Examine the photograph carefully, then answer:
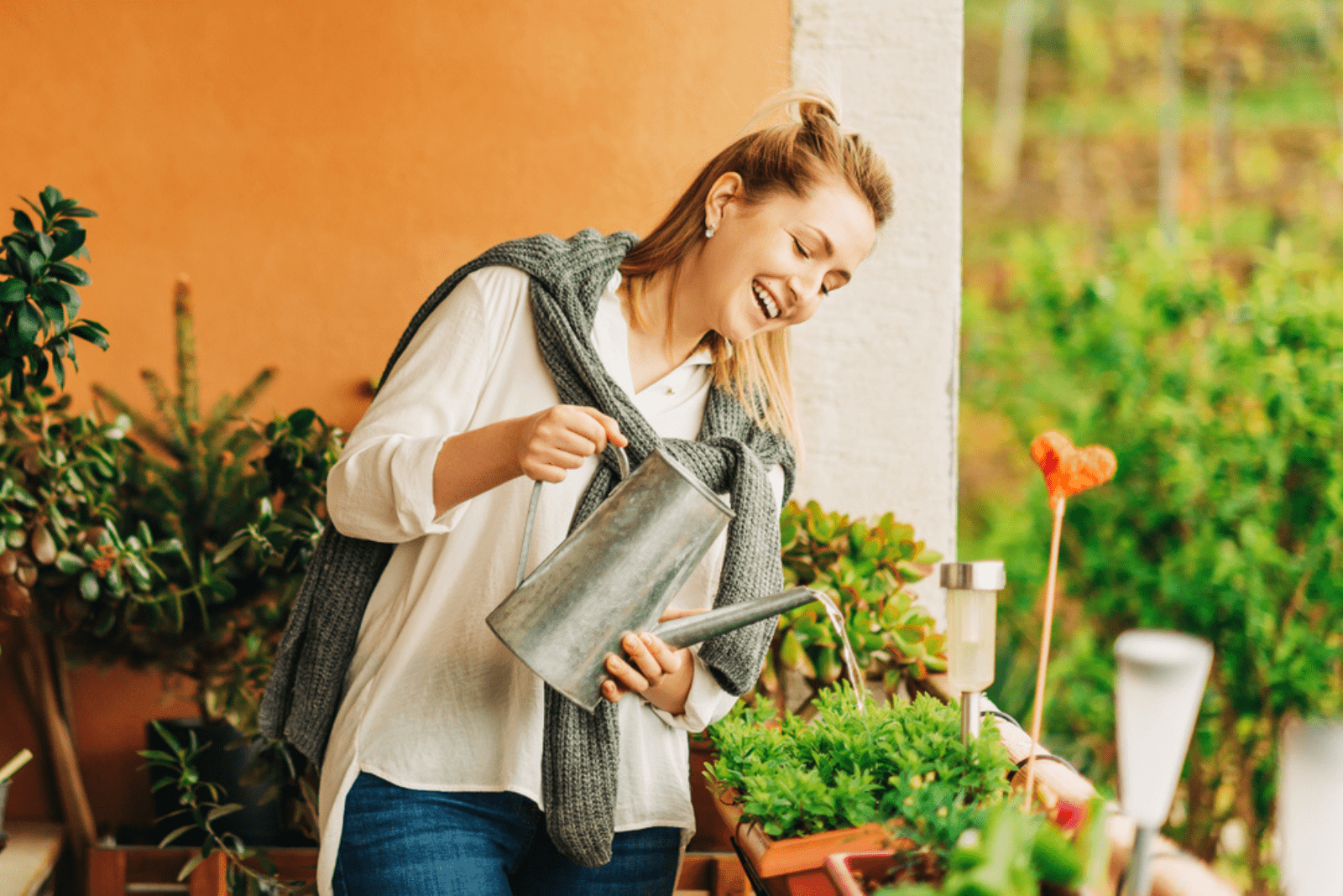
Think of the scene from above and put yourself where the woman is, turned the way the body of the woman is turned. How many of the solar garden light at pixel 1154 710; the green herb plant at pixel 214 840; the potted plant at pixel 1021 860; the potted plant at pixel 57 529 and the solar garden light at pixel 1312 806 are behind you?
2

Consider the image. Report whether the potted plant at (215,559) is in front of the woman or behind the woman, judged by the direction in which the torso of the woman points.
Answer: behind

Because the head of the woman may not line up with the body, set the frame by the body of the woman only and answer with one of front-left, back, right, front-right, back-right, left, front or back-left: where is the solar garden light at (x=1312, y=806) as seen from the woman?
front

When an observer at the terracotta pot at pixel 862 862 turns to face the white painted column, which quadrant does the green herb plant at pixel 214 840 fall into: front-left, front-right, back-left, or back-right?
front-left

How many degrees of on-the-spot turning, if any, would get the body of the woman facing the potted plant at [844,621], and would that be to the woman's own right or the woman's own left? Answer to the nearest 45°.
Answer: approximately 90° to the woman's own left

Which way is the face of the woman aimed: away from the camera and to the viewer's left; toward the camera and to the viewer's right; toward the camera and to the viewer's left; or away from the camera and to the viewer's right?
toward the camera and to the viewer's right

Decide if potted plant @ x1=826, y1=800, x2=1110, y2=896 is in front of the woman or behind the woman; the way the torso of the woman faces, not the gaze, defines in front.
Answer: in front

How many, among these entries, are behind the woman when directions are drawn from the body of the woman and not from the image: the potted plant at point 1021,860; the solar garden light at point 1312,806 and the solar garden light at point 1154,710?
0

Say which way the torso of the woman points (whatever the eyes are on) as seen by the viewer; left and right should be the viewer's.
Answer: facing the viewer and to the right of the viewer

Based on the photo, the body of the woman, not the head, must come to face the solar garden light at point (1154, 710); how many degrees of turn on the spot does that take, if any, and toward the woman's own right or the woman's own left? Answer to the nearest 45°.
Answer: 0° — they already face it

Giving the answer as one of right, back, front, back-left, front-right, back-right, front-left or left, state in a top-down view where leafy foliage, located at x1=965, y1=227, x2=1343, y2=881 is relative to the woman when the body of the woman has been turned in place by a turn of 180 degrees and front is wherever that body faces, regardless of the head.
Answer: right

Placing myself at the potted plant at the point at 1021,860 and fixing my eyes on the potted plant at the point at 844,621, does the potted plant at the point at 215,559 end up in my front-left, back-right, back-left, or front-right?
front-left
